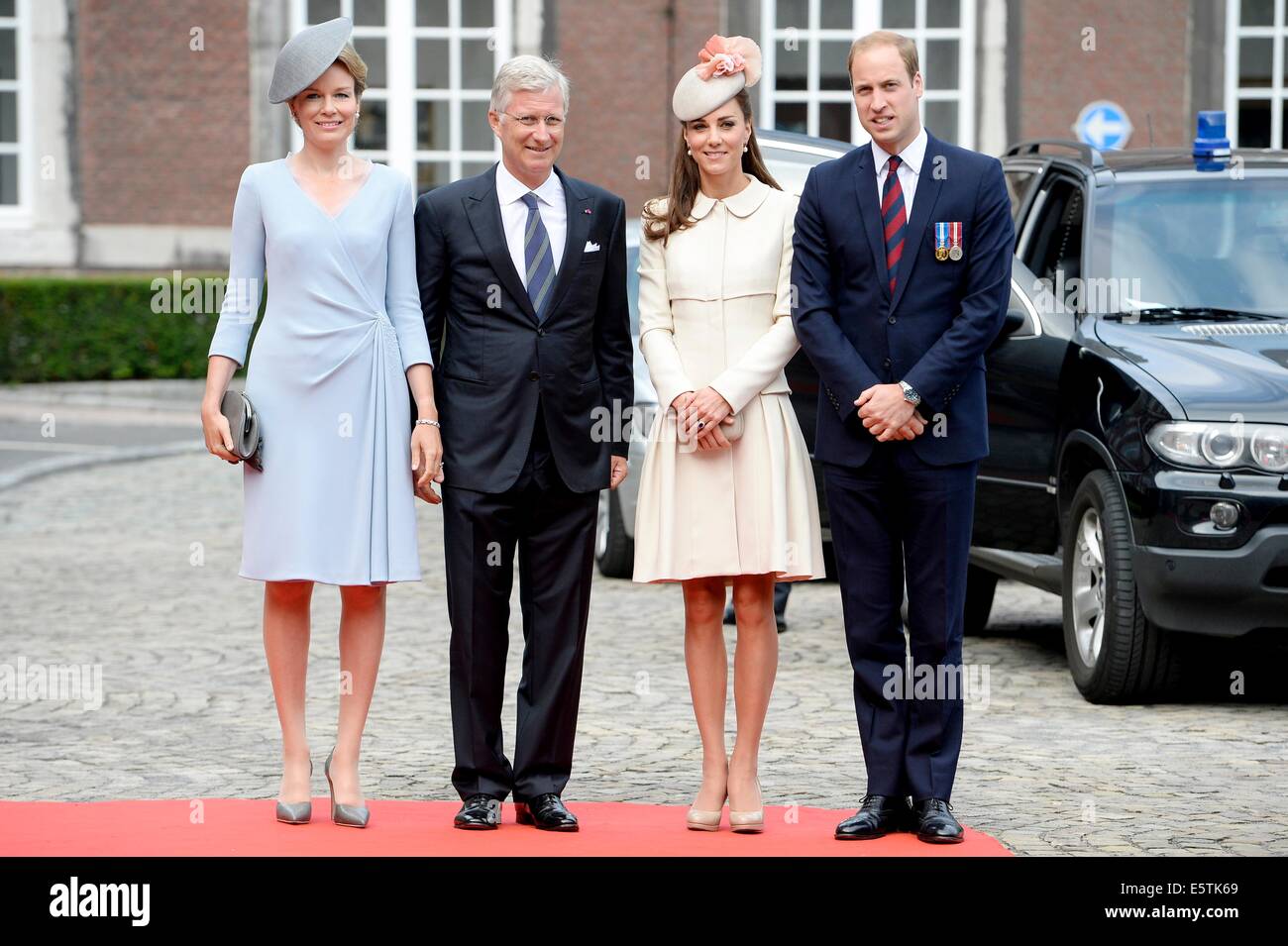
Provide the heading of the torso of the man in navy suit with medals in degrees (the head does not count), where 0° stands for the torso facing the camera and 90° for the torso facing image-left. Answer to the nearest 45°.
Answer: approximately 0°

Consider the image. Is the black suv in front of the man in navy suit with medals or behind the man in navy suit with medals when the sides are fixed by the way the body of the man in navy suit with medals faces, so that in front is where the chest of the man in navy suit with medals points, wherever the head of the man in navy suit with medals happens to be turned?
behind

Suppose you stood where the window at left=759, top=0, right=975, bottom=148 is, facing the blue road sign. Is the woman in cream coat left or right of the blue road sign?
right

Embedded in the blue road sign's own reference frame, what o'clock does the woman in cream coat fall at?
The woman in cream coat is roughly at 12 o'clock from the blue road sign.

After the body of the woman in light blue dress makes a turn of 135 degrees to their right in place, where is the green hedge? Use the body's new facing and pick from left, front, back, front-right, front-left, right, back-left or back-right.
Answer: front-right

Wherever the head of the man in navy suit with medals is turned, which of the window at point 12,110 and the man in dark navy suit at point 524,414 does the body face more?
the man in dark navy suit

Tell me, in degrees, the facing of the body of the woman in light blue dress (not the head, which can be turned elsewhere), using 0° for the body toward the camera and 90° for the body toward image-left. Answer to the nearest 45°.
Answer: approximately 0°

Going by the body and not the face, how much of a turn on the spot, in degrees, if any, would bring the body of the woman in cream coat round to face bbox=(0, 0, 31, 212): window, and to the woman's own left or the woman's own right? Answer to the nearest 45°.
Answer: approximately 135° to the woman's own right
